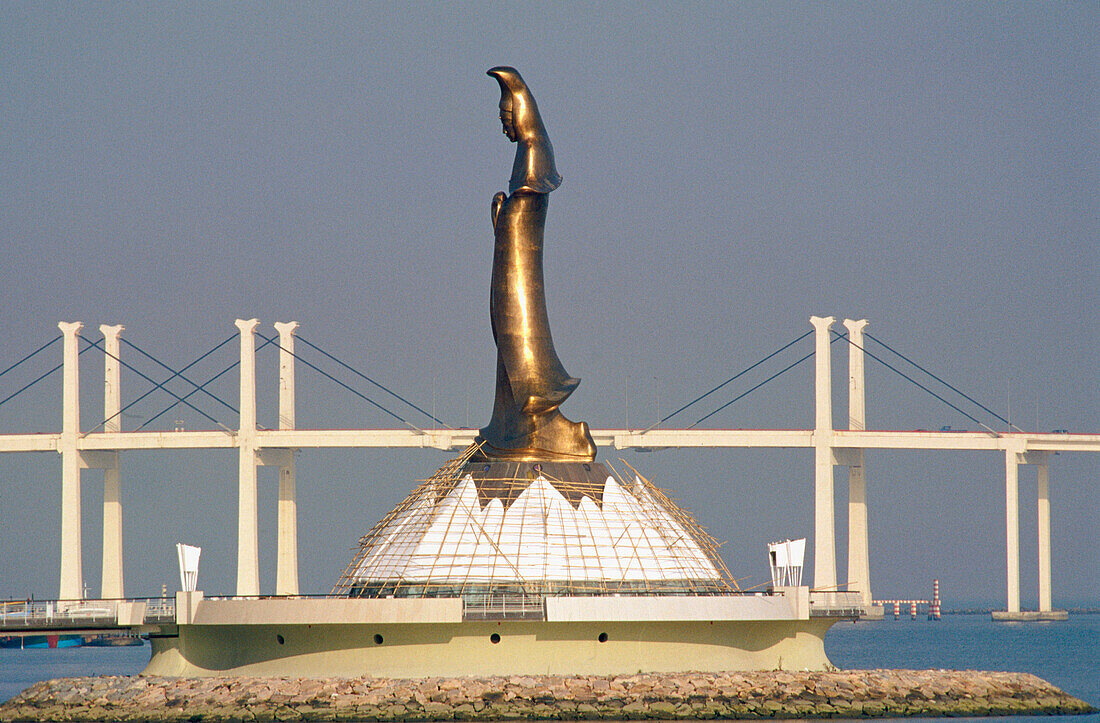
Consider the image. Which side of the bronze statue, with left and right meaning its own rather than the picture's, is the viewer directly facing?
left
